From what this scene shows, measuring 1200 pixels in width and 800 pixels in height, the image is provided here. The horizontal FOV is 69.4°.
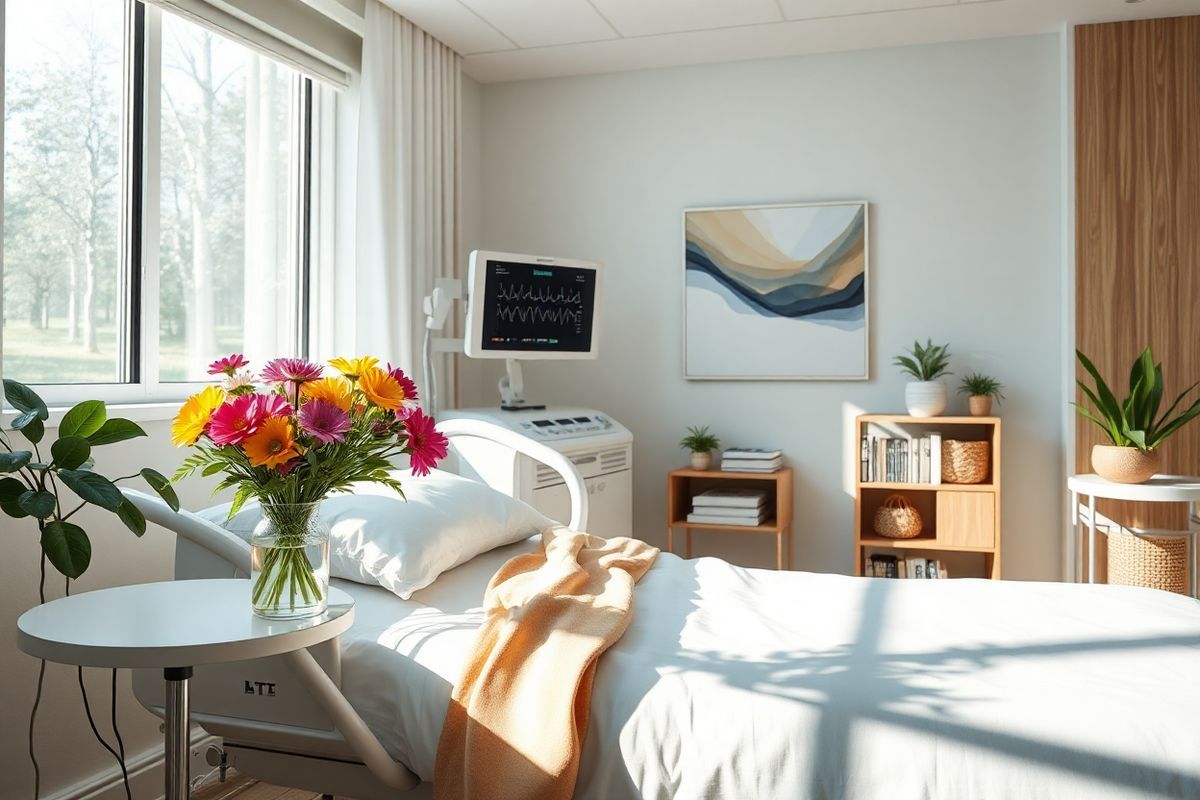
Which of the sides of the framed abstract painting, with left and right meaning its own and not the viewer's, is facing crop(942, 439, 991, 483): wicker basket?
left

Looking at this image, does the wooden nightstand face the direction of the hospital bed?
yes

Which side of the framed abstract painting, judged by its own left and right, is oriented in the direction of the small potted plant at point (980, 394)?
left

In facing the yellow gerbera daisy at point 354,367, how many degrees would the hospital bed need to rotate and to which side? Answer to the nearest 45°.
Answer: approximately 180°

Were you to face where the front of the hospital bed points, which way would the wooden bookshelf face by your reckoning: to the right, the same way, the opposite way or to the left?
to the right

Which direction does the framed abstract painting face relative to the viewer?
toward the camera

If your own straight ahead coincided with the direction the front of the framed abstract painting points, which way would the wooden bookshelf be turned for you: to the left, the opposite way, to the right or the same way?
the same way

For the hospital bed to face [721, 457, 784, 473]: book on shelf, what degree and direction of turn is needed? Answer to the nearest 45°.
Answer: approximately 90° to its left

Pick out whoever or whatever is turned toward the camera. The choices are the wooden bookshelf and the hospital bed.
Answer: the wooden bookshelf

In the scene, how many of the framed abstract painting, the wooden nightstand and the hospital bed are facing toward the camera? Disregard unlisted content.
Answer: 2

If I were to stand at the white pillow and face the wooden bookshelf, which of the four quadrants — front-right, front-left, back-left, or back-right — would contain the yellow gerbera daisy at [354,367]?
back-right

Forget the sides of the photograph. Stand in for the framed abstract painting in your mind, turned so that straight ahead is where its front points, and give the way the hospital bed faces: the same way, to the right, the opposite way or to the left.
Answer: to the left

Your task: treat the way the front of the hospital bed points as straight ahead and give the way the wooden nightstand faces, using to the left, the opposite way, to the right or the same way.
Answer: to the right

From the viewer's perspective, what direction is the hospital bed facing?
to the viewer's right

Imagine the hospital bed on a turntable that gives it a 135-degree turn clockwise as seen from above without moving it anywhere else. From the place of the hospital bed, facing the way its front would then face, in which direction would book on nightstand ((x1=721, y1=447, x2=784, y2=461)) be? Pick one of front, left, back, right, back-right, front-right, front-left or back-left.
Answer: back-right

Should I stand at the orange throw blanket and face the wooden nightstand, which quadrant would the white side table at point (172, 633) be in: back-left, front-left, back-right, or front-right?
back-left

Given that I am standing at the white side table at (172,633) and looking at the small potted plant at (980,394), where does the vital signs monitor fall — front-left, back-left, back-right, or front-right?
front-left

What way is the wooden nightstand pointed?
toward the camera

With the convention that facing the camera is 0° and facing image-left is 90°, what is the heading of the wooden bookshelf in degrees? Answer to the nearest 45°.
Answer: approximately 0°
